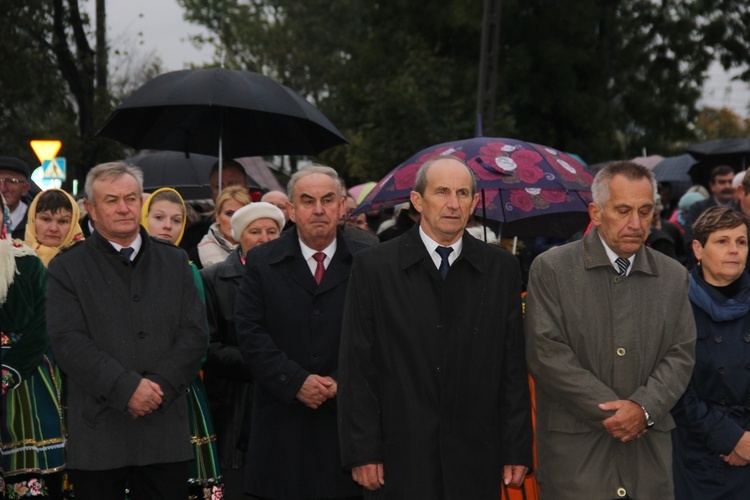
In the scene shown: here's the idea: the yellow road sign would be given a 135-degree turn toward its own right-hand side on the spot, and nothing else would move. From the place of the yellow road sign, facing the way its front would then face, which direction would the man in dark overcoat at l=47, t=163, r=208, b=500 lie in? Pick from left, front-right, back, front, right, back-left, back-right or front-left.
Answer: back-left

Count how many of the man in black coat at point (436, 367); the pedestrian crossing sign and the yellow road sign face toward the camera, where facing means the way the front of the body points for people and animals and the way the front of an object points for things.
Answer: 3

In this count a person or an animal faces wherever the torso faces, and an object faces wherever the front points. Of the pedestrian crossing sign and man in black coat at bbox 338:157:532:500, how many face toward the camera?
2

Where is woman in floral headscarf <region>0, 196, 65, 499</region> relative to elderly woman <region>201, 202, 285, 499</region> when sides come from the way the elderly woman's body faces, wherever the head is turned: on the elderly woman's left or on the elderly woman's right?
on the elderly woman's right

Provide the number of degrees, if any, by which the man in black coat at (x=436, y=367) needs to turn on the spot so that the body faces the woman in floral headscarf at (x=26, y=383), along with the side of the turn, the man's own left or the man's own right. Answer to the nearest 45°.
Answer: approximately 90° to the man's own right

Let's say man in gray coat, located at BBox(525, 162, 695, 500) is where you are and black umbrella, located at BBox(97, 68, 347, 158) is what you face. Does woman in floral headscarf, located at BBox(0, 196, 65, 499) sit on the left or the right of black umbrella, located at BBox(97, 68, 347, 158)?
left

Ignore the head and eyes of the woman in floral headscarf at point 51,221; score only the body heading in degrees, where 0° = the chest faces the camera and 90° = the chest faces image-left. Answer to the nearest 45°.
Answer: approximately 0°

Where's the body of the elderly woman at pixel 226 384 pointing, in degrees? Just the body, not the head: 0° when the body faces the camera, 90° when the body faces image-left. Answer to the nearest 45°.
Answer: approximately 315°
